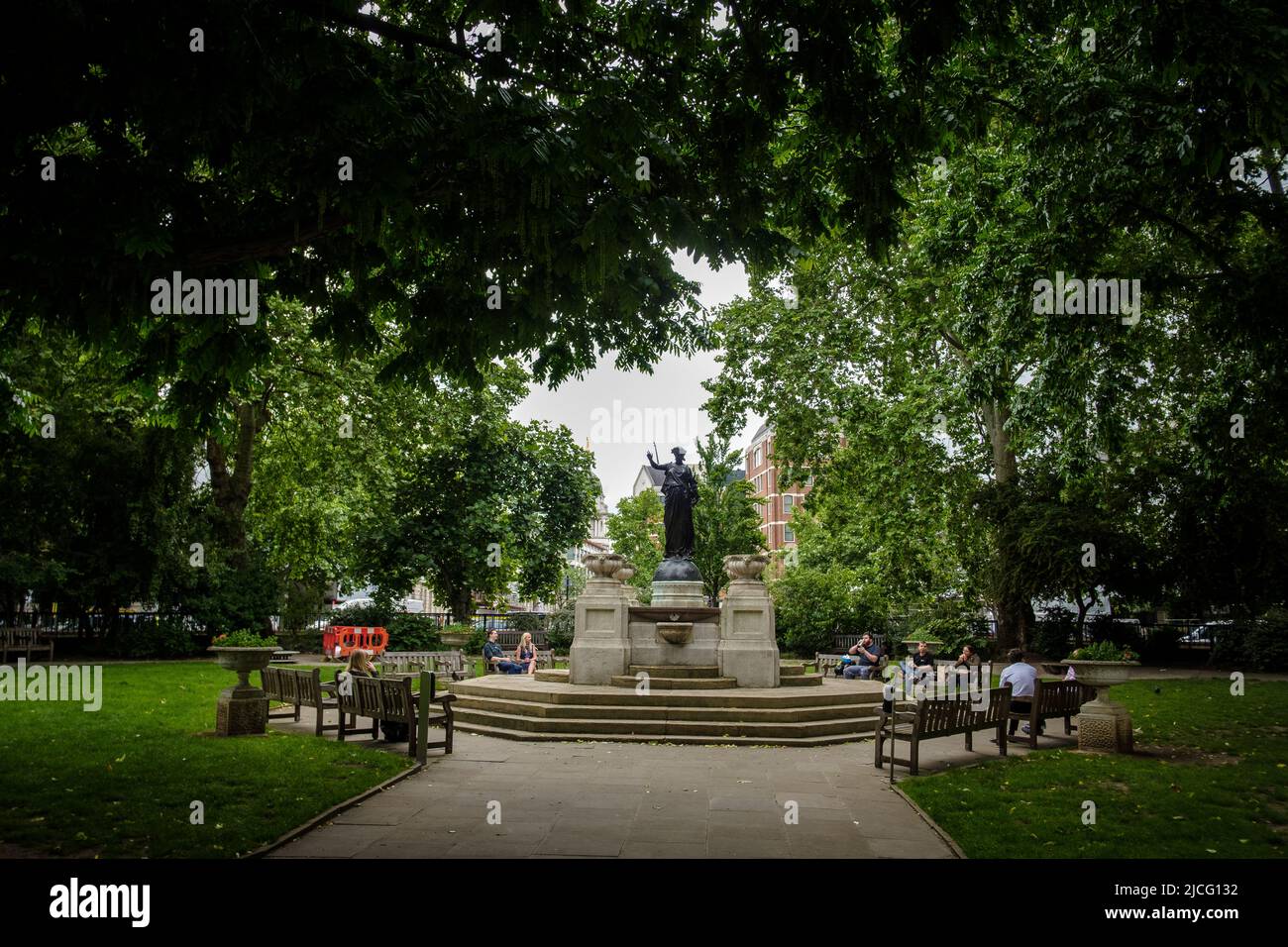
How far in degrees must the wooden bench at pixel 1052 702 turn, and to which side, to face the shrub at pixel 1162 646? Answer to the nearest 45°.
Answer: approximately 45° to its right

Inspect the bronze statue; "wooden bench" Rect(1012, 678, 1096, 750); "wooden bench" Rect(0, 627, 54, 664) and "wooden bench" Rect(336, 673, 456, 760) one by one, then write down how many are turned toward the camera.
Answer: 2

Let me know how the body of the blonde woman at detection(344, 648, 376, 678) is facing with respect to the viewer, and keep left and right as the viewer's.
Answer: facing away from the viewer and to the right of the viewer

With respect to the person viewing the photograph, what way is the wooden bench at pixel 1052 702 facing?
facing away from the viewer and to the left of the viewer

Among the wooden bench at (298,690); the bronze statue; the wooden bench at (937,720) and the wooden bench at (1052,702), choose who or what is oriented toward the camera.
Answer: the bronze statue

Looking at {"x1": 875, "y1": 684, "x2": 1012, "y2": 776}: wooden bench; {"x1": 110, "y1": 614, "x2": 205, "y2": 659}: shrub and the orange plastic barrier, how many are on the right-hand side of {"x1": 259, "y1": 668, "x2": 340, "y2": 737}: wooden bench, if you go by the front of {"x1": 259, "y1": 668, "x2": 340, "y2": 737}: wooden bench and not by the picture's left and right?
1

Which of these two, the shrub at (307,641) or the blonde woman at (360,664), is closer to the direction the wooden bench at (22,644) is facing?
the blonde woman

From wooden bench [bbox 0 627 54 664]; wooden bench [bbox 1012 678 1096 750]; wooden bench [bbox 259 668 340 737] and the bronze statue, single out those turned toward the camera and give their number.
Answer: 2

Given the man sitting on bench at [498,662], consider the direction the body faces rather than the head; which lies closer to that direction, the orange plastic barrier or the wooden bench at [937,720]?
the wooden bench

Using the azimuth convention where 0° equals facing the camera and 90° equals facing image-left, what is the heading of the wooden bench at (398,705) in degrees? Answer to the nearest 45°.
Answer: approximately 225°
